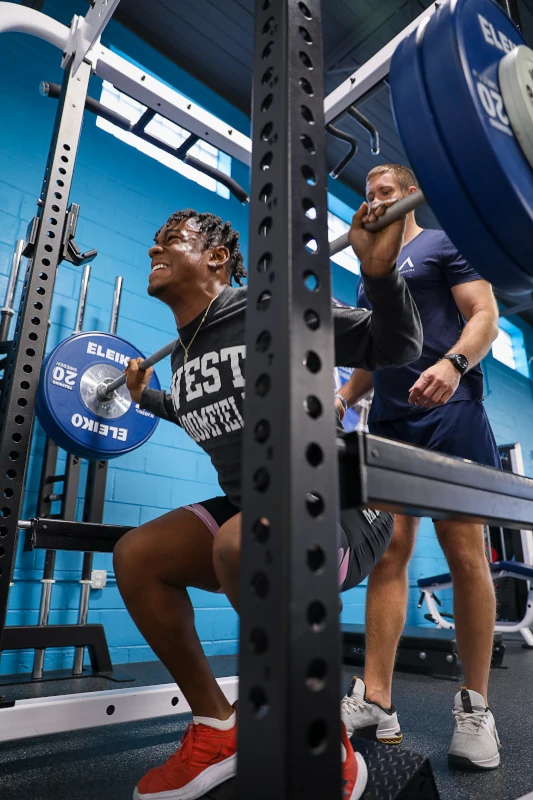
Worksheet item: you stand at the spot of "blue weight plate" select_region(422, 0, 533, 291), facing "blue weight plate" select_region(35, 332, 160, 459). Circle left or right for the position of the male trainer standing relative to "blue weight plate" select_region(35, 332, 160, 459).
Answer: right

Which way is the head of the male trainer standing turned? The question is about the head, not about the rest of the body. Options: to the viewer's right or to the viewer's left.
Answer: to the viewer's left

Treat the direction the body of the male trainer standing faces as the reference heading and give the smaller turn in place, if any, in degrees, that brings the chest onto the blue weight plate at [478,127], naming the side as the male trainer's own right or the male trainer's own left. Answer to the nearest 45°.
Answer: approximately 45° to the male trainer's own left

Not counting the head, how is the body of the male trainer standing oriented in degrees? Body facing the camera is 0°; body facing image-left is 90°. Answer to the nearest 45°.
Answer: approximately 45°

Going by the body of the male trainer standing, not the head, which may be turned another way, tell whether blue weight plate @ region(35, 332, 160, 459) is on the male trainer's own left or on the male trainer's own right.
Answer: on the male trainer's own right
